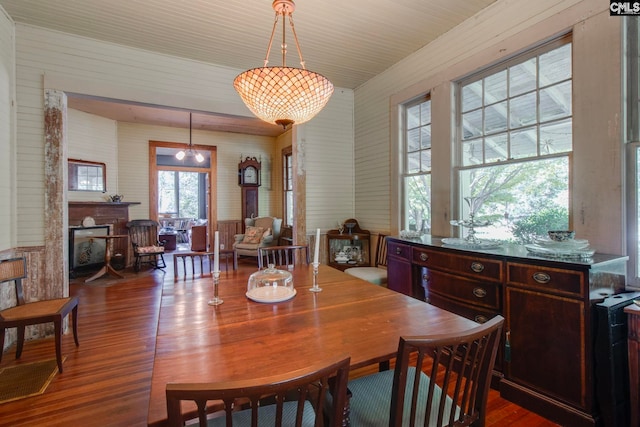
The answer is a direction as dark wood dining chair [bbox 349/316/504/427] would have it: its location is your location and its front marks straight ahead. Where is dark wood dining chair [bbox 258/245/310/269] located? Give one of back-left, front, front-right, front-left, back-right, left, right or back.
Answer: front

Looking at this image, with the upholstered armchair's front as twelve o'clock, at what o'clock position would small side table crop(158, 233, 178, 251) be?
The small side table is roughly at 3 o'clock from the upholstered armchair.

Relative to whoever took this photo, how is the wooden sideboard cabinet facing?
facing the viewer and to the left of the viewer

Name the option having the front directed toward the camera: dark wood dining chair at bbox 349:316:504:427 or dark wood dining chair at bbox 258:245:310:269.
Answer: dark wood dining chair at bbox 258:245:310:269

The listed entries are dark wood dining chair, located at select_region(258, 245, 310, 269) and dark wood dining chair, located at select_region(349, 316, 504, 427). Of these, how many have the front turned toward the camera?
1

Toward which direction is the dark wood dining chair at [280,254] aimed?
toward the camera

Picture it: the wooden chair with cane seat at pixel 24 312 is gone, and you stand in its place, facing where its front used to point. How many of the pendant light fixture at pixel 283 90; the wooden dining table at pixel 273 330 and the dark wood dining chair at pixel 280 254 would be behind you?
0

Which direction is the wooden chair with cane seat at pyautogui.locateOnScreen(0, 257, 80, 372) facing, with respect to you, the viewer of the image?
facing the viewer and to the right of the viewer

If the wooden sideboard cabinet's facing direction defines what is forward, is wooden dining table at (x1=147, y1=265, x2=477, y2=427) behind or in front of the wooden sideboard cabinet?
in front

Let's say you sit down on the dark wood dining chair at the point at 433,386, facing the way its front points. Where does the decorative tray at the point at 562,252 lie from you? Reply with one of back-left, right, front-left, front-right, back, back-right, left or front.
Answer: right

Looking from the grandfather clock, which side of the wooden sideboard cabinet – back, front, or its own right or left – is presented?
right

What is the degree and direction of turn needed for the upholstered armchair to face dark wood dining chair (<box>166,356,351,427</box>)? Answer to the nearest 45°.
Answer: approximately 45° to its left

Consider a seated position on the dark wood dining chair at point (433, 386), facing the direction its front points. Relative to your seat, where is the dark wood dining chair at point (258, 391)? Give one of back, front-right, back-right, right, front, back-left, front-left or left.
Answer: left

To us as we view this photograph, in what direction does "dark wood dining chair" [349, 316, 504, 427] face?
facing away from the viewer and to the left of the viewer

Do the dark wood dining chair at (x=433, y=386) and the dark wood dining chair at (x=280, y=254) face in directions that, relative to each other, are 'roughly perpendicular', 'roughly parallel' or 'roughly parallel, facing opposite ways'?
roughly parallel, facing opposite ways

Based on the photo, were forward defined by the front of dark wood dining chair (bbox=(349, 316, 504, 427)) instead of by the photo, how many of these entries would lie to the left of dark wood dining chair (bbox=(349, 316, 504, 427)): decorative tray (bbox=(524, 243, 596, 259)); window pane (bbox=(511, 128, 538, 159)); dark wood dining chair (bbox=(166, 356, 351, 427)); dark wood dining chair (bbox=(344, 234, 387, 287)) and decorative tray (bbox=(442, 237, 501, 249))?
1

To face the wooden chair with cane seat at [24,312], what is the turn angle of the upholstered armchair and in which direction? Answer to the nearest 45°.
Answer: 0° — it already faces it

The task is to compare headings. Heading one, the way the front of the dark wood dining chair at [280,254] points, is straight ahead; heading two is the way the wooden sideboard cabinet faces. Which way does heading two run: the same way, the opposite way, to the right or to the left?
to the right

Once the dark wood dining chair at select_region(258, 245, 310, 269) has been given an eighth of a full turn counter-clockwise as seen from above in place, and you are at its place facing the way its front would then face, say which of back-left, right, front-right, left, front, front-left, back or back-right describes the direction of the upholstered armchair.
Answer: back-left
